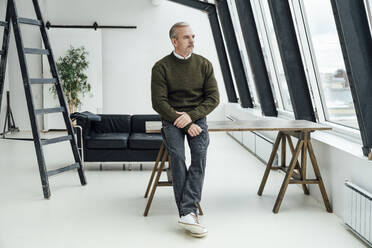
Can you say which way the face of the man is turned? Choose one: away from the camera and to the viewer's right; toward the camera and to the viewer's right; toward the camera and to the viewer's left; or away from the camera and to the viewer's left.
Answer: toward the camera and to the viewer's right

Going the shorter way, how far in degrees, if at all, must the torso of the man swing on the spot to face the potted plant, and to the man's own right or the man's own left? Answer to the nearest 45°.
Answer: approximately 180°

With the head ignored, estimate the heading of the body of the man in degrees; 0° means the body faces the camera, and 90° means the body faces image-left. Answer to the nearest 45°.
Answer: approximately 0°

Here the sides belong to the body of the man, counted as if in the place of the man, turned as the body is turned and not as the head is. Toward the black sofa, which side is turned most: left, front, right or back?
back

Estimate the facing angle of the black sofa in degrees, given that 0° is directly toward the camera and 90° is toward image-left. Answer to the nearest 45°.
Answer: approximately 0°

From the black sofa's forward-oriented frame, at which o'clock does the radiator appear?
The radiator is roughly at 11 o'clock from the black sofa.

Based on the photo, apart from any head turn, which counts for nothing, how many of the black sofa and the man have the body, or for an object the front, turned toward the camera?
2

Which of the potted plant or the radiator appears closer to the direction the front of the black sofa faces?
the radiator

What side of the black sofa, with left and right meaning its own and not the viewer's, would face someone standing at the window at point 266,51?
left

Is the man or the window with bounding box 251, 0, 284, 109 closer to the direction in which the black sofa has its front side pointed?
the man

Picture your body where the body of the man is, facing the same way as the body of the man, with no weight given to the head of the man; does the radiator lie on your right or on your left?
on your left
